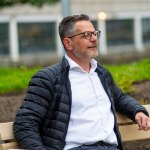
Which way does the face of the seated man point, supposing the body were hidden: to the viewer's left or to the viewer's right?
to the viewer's right

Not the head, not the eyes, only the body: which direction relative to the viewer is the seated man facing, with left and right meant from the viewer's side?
facing the viewer and to the right of the viewer
